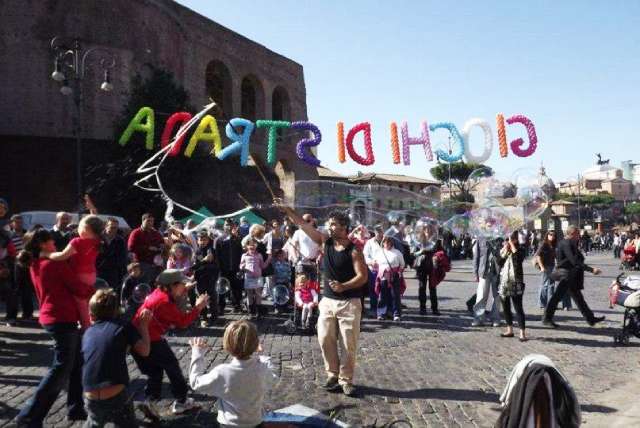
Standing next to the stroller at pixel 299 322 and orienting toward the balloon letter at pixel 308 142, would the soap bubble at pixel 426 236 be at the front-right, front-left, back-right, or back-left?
front-right

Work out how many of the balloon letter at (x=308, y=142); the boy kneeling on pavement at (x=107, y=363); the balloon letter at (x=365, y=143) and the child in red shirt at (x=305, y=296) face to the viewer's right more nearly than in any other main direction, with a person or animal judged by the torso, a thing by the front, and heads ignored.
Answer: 0

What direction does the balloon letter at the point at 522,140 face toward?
away from the camera

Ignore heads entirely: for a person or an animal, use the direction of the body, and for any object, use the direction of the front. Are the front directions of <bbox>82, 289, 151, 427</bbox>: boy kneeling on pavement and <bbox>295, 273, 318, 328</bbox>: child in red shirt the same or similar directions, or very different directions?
very different directions

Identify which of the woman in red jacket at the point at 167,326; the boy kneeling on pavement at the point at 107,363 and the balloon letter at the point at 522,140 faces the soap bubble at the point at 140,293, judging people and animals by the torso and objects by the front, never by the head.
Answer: the boy kneeling on pavement

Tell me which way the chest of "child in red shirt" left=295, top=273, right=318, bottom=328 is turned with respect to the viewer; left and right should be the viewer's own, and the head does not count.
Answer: facing the viewer

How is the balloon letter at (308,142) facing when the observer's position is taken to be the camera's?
facing away from the viewer

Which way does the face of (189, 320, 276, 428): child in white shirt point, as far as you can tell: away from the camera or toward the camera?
away from the camera

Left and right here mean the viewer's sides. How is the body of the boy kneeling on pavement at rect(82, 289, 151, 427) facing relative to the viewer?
facing away from the viewer

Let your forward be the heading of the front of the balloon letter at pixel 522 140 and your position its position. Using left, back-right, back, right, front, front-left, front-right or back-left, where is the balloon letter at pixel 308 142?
left

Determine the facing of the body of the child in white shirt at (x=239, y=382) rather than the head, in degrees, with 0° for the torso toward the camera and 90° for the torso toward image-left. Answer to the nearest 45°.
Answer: approximately 180°

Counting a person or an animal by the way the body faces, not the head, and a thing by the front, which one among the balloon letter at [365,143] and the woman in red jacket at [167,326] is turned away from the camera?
the balloon letter

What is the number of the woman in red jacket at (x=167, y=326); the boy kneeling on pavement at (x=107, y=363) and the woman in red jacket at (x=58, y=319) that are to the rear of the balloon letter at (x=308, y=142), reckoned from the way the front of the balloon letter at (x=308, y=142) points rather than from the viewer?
3

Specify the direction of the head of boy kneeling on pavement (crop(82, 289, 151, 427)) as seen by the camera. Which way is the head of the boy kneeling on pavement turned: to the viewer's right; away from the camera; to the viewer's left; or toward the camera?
away from the camera

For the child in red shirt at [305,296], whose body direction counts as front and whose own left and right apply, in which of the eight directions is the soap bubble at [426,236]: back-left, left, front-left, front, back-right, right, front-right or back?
back-left

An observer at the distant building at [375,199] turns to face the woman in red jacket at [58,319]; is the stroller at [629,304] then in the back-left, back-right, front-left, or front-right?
front-left
